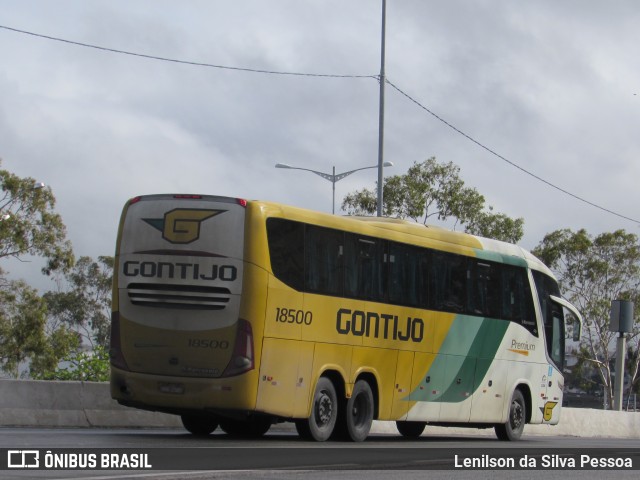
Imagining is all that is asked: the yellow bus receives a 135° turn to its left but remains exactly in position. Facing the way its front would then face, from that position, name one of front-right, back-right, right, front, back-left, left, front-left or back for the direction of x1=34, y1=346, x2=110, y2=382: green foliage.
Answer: front-right

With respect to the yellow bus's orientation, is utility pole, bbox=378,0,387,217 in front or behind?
in front

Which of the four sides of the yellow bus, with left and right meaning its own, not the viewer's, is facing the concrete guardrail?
left

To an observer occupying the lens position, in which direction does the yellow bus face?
facing away from the viewer and to the right of the viewer
